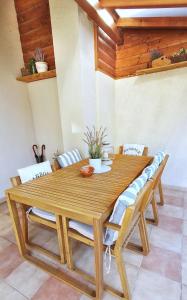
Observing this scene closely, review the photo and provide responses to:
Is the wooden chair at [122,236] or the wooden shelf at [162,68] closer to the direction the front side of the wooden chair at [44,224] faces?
the wooden chair

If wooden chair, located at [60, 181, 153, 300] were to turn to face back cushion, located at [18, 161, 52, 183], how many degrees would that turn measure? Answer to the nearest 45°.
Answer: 0° — it already faces it

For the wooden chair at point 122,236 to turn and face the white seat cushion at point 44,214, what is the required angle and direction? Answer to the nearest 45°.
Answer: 0° — it already faces it

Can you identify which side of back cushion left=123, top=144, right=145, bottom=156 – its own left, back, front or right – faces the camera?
front

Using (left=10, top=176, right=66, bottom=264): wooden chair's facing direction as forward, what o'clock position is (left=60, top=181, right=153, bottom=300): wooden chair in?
(left=60, top=181, right=153, bottom=300): wooden chair is roughly at 12 o'clock from (left=10, top=176, right=66, bottom=264): wooden chair.

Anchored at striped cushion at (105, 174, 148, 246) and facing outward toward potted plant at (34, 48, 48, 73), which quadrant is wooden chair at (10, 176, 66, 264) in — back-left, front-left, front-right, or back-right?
front-left

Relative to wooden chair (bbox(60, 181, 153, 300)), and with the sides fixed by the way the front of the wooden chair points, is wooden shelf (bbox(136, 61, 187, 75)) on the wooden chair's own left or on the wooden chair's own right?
on the wooden chair's own right

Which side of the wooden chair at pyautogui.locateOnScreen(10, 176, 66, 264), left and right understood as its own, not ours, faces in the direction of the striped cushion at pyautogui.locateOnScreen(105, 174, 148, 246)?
front

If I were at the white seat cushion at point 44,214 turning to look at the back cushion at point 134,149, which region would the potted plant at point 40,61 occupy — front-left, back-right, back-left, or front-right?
front-left

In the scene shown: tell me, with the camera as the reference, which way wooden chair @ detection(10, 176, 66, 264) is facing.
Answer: facing the viewer and to the right of the viewer

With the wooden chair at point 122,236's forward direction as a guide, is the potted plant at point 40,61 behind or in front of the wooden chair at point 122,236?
in front

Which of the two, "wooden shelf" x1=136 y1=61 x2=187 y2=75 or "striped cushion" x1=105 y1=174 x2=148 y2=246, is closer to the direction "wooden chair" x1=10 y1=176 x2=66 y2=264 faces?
the striped cushion

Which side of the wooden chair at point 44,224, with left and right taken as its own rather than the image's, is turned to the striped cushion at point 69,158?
left

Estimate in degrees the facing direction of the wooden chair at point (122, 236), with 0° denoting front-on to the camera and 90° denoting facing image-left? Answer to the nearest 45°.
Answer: approximately 135°
